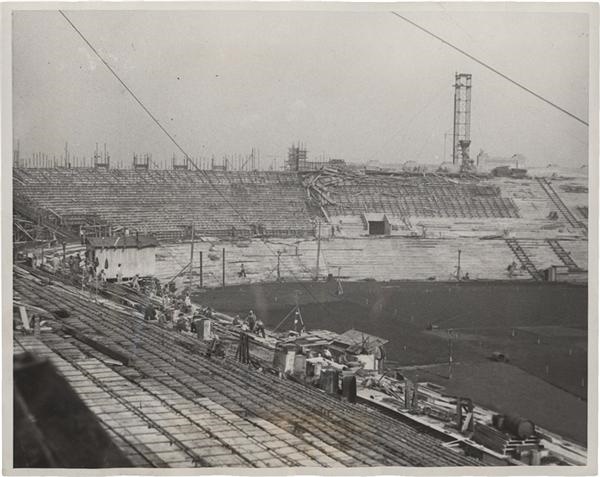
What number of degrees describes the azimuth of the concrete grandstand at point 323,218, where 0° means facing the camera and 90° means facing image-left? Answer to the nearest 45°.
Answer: approximately 0°
